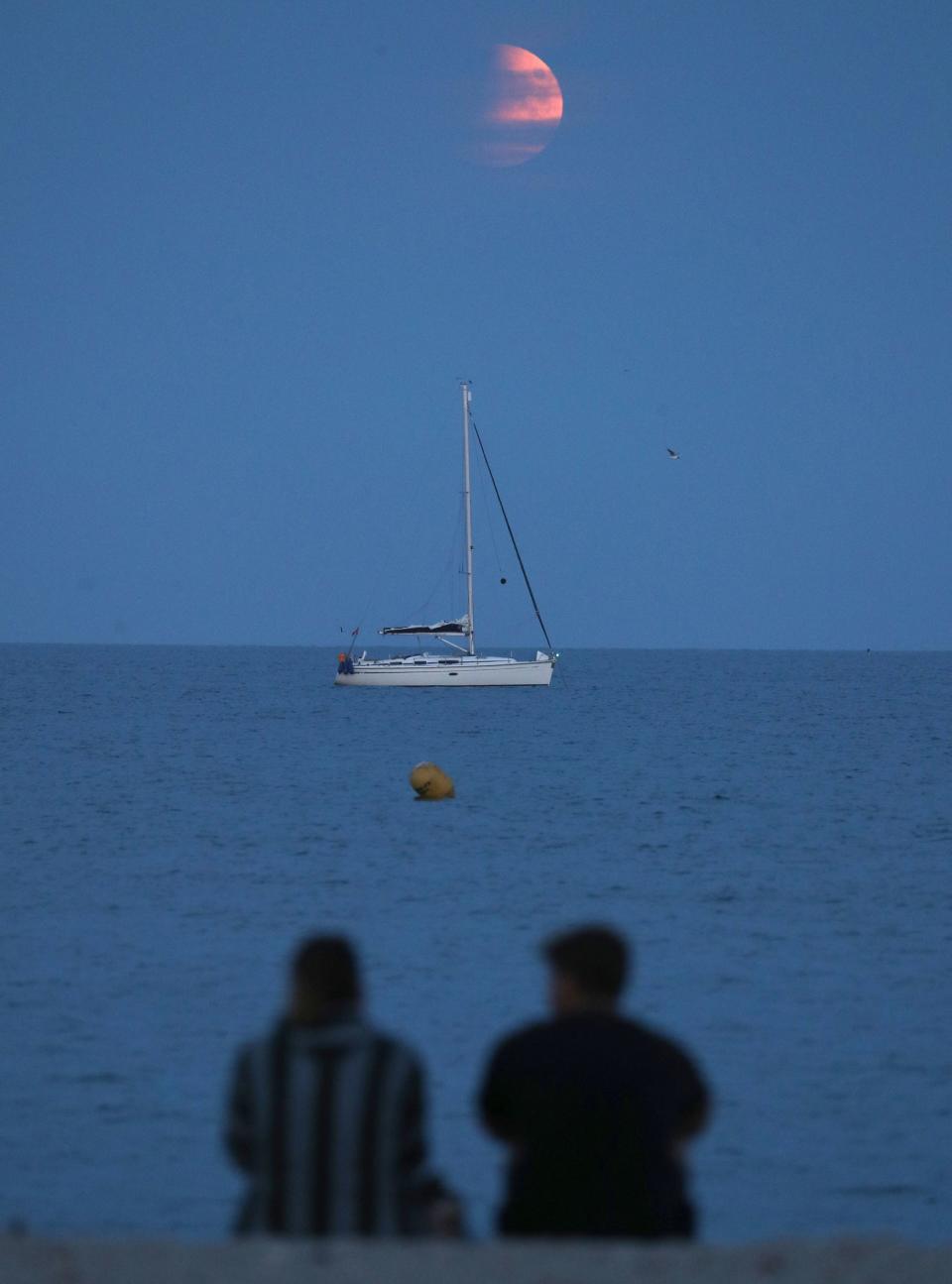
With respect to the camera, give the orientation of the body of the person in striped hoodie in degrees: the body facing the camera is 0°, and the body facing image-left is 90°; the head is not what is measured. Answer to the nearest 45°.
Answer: approximately 180°

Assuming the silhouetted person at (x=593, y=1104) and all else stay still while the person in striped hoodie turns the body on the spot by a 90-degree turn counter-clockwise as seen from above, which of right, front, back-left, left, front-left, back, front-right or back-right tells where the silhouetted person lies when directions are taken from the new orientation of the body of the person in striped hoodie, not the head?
back

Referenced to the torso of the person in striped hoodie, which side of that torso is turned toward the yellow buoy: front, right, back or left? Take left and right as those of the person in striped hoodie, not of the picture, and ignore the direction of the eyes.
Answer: front
